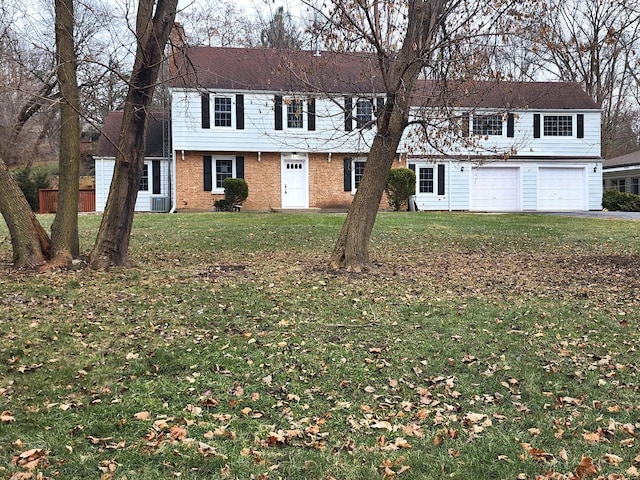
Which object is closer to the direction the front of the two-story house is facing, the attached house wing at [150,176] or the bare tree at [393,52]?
the bare tree

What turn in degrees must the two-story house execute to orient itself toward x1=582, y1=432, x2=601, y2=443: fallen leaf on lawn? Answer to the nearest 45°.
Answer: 0° — it already faces it

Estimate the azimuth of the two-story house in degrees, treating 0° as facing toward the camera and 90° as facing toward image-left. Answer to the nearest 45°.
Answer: approximately 0°

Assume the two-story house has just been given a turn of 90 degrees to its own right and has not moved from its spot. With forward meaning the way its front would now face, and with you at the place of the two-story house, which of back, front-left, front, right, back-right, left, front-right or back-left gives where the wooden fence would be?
front

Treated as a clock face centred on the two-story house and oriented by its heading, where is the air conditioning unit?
The air conditioning unit is roughly at 3 o'clock from the two-story house.

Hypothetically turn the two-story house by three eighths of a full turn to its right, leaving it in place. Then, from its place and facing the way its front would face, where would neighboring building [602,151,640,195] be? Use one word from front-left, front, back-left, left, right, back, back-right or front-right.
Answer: right

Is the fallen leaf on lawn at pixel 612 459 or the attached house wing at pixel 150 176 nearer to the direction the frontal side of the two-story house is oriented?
the fallen leaf on lawn

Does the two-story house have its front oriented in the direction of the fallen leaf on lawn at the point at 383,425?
yes

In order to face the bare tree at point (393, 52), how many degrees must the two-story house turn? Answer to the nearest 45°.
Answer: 0° — it already faces it

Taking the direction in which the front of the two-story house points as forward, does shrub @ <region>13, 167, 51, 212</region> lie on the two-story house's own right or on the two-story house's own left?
on the two-story house's own right

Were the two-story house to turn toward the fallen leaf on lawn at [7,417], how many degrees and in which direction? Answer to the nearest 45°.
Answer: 0° — it already faces it

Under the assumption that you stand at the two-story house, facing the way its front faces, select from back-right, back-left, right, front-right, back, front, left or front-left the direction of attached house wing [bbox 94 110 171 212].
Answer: right

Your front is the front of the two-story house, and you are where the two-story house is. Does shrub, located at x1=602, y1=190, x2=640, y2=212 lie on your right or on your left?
on your left
